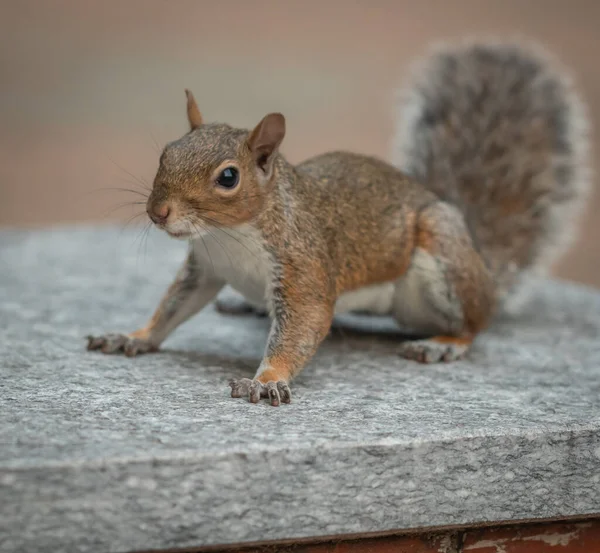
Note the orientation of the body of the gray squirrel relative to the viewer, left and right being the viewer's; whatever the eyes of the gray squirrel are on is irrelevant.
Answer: facing the viewer and to the left of the viewer
